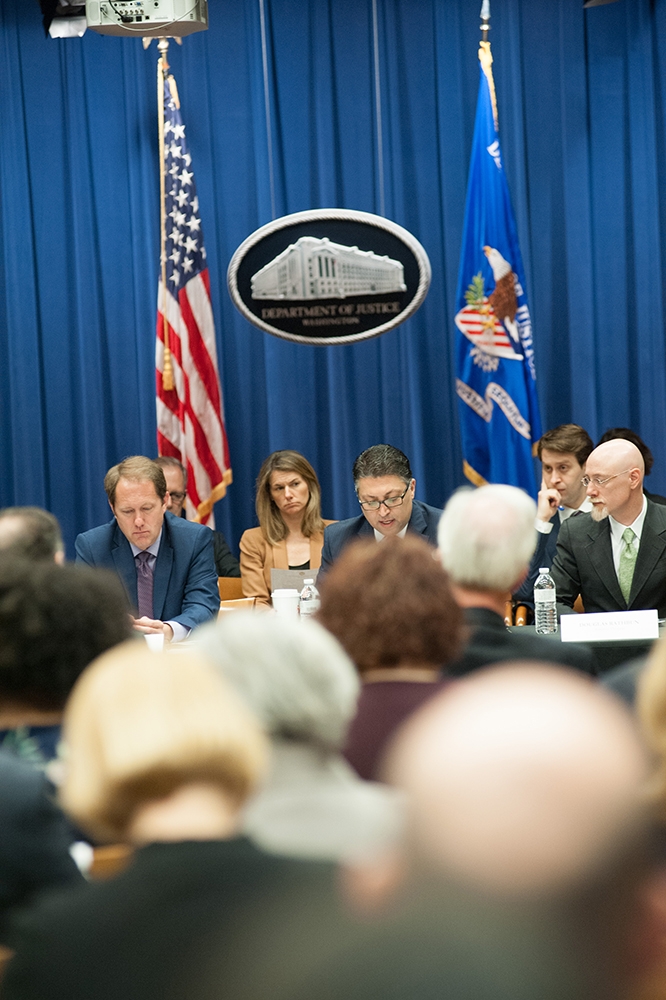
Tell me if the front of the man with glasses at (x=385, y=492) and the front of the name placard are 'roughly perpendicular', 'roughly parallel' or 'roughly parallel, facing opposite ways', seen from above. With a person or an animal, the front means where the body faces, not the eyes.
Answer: roughly parallel

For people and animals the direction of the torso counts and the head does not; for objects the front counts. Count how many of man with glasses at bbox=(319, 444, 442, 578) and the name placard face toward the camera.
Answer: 2

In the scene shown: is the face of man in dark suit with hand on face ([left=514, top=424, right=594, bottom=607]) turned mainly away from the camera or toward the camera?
toward the camera

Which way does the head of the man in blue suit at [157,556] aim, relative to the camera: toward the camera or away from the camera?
toward the camera

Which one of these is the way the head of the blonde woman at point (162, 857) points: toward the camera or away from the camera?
away from the camera

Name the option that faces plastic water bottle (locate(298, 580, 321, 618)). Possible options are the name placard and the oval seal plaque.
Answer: the oval seal plaque

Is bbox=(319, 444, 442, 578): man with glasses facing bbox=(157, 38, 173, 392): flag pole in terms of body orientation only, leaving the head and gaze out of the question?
no

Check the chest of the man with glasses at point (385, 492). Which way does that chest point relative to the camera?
toward the camera

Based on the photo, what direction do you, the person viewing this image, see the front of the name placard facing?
facing the viewer

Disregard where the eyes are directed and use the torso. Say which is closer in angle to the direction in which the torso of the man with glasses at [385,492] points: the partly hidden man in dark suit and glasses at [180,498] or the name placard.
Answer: the name placard

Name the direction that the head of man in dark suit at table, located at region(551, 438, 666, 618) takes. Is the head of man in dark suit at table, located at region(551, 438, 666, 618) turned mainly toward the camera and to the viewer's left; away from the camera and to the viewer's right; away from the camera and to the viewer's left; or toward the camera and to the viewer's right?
toward the camera and to the viewer's left

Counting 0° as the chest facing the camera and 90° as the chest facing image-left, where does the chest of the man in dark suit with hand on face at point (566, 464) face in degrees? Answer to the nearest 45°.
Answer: approximately 45°

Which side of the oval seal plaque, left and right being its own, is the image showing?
front

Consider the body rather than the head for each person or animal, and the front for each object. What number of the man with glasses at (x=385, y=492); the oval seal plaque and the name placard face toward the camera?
3

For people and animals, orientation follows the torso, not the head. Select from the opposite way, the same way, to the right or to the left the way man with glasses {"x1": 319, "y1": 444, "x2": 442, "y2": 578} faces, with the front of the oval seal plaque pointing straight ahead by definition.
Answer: the same way
